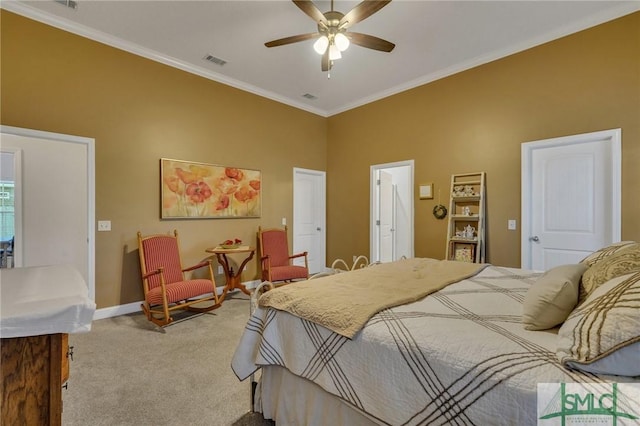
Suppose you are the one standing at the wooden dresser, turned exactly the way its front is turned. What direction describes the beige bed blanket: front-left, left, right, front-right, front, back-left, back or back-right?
front

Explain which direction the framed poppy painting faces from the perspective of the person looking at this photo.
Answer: facing the viewer and to the right of the viewer

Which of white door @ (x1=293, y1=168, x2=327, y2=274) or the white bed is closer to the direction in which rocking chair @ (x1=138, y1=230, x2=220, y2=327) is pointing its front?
the white bed

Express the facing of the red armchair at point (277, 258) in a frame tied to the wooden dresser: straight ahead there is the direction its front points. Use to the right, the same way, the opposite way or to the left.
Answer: to the right

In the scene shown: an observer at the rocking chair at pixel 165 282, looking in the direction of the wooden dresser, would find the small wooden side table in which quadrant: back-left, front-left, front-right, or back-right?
back-left

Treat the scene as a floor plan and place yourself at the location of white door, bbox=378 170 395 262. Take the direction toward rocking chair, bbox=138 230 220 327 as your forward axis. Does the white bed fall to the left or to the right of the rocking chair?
left

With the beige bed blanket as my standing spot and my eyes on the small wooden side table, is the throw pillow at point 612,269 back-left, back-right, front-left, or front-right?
back-right

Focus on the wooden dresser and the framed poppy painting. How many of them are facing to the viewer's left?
0

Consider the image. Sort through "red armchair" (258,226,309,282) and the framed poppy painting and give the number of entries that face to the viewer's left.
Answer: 0

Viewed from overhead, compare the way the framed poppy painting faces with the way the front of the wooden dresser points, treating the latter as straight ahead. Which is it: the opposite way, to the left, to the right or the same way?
to the right

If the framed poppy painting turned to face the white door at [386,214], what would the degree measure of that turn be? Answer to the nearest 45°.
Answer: approximately 45° to its left

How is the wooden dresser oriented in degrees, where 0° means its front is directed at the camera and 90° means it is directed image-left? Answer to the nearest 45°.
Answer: approximately 270°
